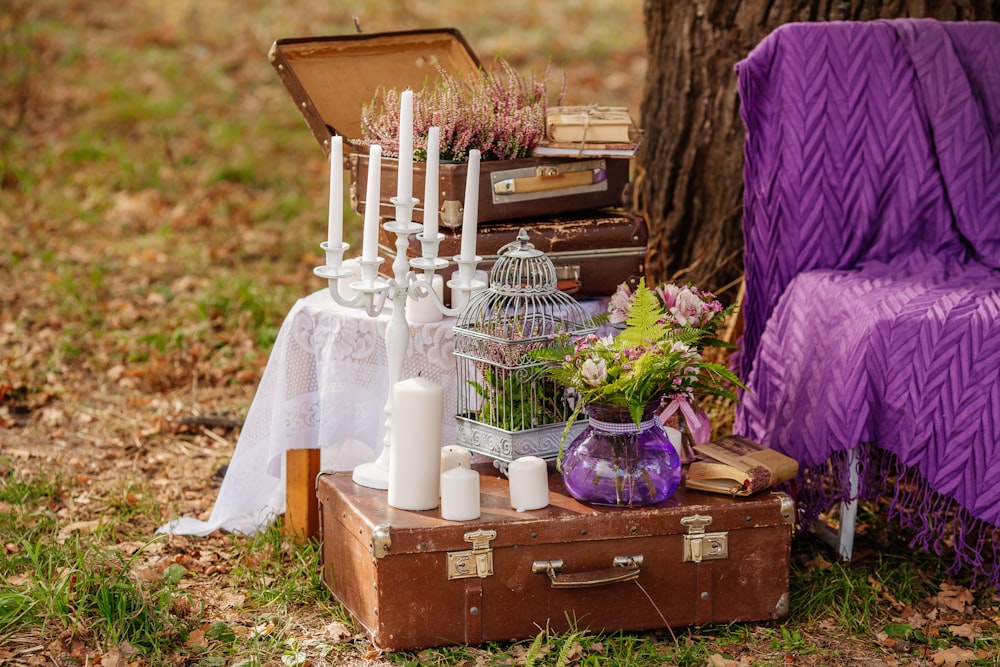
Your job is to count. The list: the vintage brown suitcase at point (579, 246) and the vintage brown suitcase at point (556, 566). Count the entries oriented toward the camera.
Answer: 2

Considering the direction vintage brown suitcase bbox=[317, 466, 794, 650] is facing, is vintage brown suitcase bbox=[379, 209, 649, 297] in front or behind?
behind

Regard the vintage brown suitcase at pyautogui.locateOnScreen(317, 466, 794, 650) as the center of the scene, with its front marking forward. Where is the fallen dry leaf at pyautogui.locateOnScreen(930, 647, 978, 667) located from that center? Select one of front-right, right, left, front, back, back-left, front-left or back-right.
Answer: left

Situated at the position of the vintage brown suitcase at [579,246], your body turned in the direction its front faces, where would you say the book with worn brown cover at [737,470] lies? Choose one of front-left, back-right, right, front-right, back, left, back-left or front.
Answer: front-left

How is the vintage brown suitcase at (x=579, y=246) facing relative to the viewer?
toward the camera

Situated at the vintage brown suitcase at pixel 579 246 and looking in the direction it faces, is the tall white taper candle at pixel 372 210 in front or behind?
in front

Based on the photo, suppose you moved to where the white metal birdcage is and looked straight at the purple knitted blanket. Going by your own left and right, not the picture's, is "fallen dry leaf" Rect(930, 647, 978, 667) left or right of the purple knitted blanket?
right

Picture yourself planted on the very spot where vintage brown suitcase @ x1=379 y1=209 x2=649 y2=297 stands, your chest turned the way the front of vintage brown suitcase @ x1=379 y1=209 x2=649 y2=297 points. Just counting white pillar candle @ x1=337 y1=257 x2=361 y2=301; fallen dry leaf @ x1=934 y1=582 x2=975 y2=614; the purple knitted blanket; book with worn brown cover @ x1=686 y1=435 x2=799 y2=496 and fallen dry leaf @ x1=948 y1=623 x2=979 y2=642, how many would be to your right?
1

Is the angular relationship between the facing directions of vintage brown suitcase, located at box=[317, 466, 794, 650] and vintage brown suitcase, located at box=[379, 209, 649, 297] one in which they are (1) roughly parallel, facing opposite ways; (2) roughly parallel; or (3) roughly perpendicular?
roughly parallel

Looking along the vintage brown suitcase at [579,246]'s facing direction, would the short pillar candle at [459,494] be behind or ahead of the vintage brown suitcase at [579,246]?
ahead
